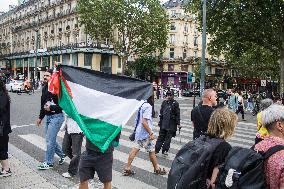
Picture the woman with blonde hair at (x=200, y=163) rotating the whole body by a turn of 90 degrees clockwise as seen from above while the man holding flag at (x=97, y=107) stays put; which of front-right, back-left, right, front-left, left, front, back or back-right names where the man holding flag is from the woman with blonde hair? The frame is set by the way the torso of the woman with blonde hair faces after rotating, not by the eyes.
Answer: back

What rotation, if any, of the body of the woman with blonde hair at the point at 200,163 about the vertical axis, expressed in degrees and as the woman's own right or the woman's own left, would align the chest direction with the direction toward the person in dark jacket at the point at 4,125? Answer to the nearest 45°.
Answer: approximately 90° to the woman's own left

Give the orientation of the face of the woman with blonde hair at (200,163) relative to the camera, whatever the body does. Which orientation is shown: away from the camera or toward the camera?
away from the camera

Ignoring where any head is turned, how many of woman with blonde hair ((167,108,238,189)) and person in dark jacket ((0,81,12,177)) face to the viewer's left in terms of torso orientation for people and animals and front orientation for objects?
0

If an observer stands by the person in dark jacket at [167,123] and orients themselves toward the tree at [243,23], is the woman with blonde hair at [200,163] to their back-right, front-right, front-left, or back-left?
back-right

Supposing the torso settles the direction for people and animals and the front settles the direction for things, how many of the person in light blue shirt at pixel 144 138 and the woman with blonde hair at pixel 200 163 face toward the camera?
0

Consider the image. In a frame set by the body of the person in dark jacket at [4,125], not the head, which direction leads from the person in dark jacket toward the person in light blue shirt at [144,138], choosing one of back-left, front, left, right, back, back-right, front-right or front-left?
front-left

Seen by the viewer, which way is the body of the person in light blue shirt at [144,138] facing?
to the viewer's right

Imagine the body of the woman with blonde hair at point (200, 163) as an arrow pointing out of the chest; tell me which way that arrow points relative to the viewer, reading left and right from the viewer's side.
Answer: facing away from the viewer and to the right of the viewer

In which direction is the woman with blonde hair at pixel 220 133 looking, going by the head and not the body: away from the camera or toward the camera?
away from the camera

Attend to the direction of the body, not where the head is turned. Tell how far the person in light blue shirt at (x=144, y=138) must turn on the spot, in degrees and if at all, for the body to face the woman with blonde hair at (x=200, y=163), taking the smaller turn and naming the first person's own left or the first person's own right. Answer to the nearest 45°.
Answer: approximately 90° to the first person's own right

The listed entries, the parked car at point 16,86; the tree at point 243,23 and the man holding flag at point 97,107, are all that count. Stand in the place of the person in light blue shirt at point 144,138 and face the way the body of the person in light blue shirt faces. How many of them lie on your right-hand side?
1

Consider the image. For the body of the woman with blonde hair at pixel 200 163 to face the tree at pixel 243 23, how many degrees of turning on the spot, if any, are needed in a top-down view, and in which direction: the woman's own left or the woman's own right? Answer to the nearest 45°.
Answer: approximately 45° to the woman's own left

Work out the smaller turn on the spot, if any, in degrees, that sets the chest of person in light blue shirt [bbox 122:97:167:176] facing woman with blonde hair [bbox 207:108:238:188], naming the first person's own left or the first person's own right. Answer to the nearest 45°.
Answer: approximately 90° to the first person's own right

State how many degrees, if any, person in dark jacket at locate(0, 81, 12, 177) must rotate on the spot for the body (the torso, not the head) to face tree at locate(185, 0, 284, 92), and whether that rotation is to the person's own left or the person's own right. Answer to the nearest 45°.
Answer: approximately 90° to the person's own left
